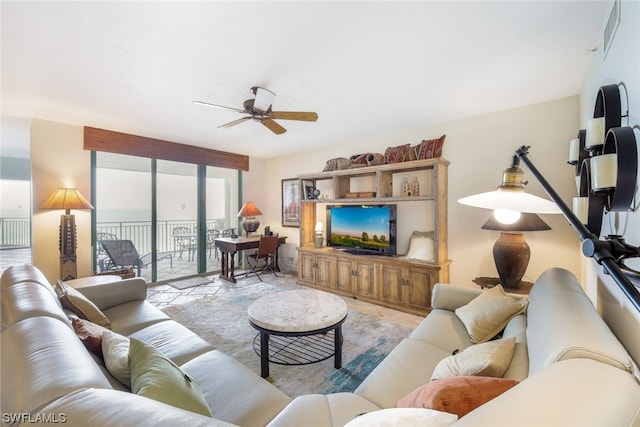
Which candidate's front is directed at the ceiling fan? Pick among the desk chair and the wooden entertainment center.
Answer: the wooden entertainment center

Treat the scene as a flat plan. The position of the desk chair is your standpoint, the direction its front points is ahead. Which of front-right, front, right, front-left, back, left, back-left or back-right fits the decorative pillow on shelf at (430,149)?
back

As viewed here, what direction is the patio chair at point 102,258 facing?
to the viewer's right

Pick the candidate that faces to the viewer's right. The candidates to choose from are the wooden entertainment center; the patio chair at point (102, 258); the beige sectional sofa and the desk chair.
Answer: the patio chair

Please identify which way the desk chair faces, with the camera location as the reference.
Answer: facing away from the viewer and to the left of the viewer

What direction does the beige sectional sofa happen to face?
away from the camera

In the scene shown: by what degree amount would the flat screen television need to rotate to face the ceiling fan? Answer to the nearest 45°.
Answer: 0° — it already faces it

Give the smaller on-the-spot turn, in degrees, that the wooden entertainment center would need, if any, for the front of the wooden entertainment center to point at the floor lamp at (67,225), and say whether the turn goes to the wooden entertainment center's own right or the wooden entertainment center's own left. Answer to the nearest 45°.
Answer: approximately 45° to the wooden entertainment center's own right

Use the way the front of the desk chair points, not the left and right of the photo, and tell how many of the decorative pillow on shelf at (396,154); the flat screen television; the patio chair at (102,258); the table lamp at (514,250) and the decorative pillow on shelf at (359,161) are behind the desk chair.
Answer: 4
